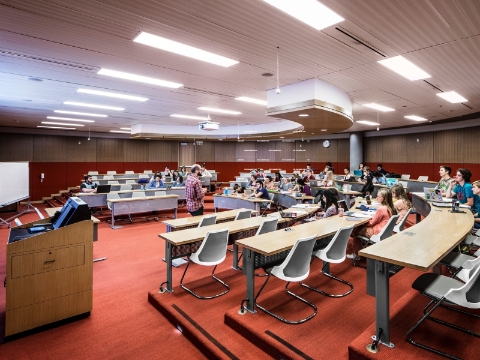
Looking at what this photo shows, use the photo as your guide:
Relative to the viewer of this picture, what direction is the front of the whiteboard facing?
facing the viewer and to the right of the viewer

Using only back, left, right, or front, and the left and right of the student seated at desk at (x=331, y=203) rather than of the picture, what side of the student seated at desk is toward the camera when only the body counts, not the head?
left

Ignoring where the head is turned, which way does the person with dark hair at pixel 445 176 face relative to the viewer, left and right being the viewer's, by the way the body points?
facing to the left of the viewer

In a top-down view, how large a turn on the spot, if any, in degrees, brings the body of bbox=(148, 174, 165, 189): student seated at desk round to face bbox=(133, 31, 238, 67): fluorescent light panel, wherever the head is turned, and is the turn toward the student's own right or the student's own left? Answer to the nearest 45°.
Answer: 0° — they already face it

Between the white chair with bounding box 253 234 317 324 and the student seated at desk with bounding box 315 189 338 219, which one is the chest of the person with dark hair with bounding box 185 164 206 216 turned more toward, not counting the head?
the student seated at desk

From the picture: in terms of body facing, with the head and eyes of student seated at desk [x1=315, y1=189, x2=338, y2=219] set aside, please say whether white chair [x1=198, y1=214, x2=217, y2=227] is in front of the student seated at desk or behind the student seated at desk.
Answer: in front

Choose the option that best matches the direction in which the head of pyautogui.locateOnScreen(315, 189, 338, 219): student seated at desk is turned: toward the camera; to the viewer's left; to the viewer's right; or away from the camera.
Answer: to the viewer's left

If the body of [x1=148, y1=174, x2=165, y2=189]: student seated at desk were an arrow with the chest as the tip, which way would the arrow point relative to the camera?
toward the camera

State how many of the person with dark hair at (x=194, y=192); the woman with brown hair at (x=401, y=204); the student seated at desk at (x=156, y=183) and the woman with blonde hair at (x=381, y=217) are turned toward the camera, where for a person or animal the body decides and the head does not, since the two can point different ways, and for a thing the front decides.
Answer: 1

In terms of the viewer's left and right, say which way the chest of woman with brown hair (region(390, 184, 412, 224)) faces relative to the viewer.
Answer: facing to the left of the viewer

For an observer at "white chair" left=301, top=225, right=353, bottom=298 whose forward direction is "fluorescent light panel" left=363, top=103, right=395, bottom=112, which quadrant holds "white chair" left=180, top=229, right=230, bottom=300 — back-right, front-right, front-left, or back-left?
back-left

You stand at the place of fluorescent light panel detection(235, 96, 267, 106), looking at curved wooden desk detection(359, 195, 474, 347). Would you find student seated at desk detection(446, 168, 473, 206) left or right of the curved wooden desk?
left

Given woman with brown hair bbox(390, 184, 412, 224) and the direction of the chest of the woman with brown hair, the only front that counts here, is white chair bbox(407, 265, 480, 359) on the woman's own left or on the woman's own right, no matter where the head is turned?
on the woman's own left

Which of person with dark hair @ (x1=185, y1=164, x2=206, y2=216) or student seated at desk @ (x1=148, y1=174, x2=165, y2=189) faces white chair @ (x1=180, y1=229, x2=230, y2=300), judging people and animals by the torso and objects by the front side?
the student seated at desk

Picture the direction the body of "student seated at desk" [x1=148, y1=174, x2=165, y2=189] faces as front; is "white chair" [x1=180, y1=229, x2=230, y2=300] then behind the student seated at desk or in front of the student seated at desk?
in front

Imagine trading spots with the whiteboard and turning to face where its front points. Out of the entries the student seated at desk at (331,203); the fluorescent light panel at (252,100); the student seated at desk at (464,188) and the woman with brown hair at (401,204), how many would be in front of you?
4
